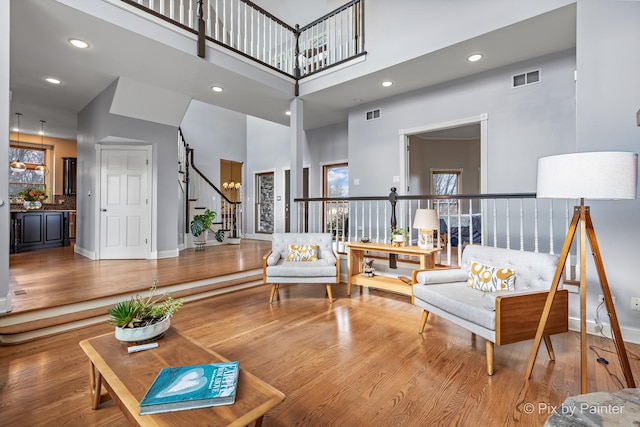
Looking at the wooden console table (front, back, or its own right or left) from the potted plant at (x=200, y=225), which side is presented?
right

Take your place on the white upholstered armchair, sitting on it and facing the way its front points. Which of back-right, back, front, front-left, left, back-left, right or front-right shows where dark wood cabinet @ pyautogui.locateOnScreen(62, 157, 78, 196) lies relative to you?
back-right

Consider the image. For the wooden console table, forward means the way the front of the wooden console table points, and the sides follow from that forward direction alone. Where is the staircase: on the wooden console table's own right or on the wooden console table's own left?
on the wooden console table's own right

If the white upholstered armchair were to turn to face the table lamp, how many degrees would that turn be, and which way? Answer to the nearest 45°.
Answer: approximately 90° to its left

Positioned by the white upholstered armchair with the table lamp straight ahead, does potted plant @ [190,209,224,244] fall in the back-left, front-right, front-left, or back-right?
back-left

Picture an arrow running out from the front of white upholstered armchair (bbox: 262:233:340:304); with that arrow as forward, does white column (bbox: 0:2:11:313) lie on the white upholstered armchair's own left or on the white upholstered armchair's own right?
on the white upholstered armchair's own right

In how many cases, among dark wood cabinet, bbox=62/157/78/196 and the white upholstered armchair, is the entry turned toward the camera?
2

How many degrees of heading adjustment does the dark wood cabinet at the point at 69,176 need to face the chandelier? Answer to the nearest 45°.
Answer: approximately 90° to its left

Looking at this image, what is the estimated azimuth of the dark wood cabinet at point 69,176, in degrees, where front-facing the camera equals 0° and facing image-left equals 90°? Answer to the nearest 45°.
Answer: approximately 0°

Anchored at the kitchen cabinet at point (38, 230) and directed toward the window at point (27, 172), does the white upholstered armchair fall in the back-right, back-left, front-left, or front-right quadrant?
back-right

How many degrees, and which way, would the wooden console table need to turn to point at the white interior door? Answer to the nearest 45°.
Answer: approximately 45° to its right

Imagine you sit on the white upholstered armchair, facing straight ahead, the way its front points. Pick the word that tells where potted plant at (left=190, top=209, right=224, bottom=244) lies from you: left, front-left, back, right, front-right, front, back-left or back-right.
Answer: back-right

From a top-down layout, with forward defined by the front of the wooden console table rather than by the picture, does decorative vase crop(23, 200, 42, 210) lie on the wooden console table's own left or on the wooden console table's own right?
on the wooden console table's own right
